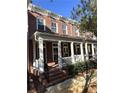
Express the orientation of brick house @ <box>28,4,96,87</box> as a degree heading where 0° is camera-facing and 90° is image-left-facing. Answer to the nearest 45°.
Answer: approximately 315°
